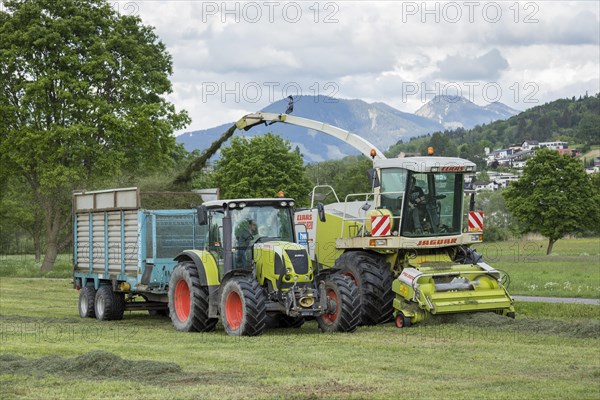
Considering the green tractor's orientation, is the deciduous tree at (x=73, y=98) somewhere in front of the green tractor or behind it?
behind

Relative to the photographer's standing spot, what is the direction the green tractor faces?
facing the viewer and to the right of the viewer
